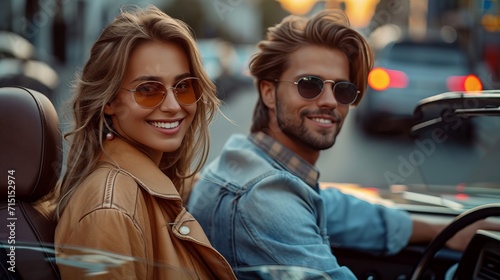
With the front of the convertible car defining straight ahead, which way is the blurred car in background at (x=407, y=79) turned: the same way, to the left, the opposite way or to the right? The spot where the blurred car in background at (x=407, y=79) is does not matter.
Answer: to the left

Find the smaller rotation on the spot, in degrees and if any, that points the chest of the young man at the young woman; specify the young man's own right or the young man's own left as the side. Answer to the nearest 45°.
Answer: approximately 135° to the young man's own right

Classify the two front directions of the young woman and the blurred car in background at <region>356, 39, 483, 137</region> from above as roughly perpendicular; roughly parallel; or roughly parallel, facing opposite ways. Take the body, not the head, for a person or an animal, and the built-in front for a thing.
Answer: roughly perpendicular

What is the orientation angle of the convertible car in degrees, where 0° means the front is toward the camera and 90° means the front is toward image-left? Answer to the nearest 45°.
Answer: approximately 270°

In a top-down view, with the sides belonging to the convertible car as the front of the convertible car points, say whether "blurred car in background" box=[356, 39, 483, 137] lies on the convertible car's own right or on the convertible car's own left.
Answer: on the convertible car's own left

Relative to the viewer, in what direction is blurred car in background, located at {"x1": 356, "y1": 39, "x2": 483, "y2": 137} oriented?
away from the camera

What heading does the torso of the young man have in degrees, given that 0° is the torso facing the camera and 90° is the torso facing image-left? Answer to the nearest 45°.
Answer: approximately 270°

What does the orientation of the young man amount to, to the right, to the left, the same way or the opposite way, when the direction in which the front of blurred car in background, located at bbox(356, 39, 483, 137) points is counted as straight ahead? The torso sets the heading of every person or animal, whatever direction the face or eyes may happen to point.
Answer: to the right

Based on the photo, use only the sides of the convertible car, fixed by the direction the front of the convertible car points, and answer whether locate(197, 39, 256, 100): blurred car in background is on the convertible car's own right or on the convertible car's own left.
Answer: on the convertible car's own left
